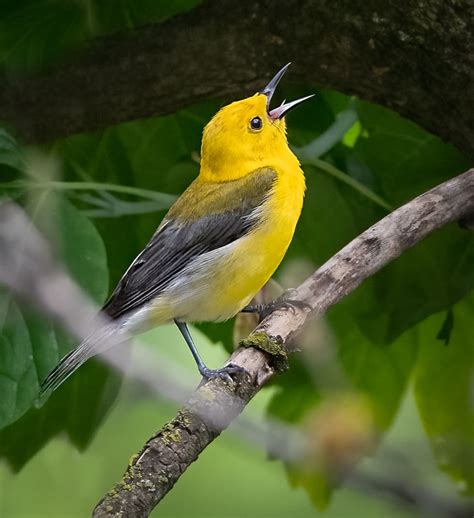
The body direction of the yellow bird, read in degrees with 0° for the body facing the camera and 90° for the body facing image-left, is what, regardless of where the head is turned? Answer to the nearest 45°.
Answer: approximately 270°

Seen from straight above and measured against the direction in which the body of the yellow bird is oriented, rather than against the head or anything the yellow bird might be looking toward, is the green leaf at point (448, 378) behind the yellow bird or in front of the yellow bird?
in front
